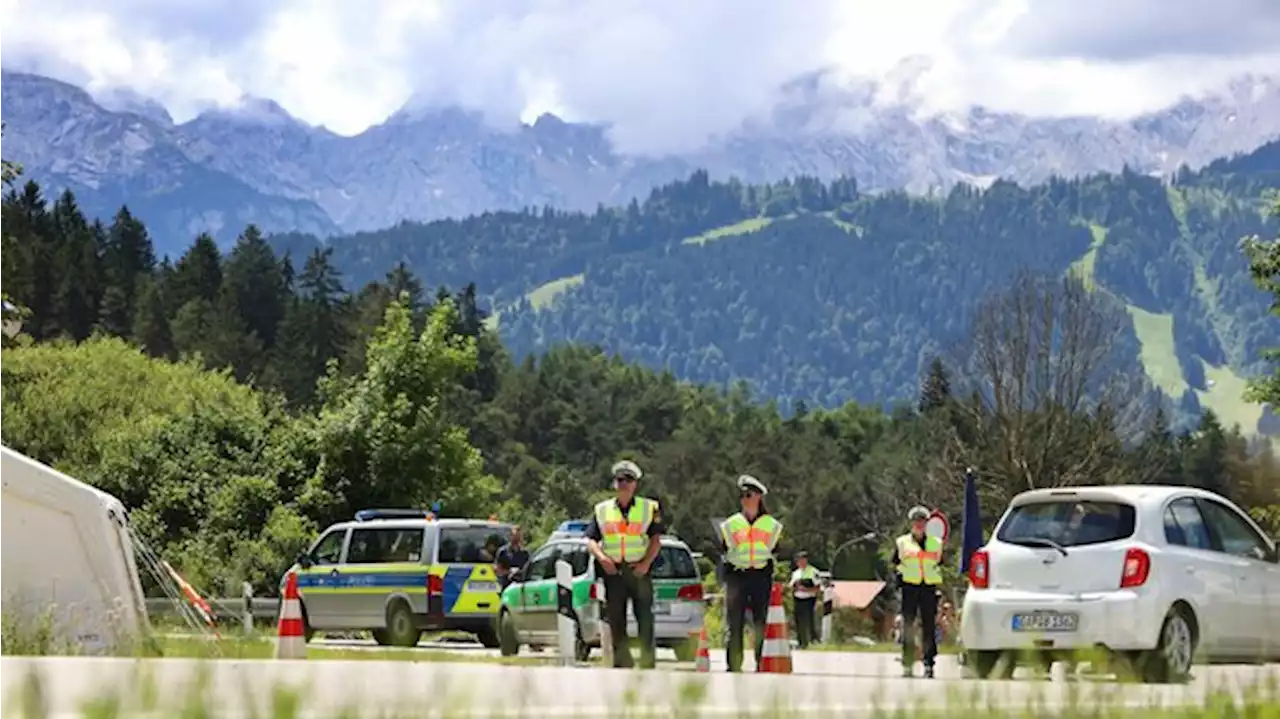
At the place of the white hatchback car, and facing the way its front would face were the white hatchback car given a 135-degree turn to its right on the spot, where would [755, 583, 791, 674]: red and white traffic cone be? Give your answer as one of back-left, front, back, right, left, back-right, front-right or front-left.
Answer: right

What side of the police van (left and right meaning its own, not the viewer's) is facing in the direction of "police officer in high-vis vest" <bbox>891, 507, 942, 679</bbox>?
back

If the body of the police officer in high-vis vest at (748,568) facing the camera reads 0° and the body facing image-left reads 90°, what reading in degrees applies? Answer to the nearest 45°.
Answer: approximately 0°

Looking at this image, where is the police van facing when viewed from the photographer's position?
facing away from the viewer and to the left of the viewer

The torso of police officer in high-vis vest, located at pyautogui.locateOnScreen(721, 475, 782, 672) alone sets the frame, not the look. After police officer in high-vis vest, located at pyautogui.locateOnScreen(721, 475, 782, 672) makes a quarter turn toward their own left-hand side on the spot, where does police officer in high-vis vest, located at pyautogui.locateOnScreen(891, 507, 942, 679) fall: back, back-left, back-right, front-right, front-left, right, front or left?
front-left

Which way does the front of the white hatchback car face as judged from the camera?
facing away from the viewer and to the right of the viewer

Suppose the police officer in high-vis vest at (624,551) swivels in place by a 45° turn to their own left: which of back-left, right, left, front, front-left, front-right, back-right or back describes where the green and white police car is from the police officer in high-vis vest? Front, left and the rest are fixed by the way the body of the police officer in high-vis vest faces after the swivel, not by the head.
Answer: back-left

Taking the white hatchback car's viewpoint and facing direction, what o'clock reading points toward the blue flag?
The blue flag is roughly at 10 o'clock from the white hatchback car.
